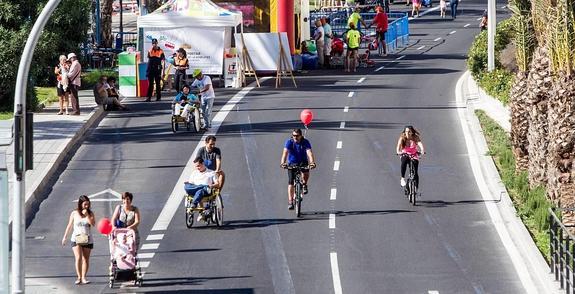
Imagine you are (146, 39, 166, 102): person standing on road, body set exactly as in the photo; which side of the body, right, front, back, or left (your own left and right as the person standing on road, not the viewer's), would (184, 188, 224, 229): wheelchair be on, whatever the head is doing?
front

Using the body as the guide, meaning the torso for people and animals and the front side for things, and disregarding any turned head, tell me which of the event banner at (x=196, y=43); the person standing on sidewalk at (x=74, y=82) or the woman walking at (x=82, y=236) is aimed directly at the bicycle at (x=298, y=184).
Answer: the event banner

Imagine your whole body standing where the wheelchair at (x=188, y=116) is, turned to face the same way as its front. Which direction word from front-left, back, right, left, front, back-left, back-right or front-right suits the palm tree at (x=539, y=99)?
left

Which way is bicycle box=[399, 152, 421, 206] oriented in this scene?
toward the camera

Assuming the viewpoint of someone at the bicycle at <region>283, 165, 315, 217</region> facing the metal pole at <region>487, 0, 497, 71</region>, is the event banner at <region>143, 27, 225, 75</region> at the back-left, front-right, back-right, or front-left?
front-left

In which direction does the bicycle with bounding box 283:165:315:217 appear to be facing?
toward the camera

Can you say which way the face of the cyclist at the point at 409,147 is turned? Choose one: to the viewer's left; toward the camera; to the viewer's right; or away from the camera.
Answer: toward the camera

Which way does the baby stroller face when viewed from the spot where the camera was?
facing the viewer

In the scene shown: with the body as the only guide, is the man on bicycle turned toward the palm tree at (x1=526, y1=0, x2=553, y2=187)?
no

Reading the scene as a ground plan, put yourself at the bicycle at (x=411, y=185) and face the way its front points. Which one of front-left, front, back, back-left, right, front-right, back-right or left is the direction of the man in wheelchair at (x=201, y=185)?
front-right

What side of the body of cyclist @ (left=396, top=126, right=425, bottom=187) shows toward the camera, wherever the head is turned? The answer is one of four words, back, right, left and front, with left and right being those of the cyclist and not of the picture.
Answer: front

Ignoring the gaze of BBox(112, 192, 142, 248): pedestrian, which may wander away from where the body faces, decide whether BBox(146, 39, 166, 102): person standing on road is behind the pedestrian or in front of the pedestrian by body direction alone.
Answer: behind

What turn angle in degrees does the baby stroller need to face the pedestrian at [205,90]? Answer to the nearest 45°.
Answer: approximately 180°

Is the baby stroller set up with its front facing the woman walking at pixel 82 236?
no

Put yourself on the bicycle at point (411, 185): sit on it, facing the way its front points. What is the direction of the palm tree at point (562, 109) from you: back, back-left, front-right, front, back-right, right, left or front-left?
left

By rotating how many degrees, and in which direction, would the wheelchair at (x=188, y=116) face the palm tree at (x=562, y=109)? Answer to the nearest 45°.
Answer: approximately 90° to its left

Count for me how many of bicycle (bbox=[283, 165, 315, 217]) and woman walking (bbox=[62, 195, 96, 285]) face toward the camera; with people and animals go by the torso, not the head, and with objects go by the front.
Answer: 2
